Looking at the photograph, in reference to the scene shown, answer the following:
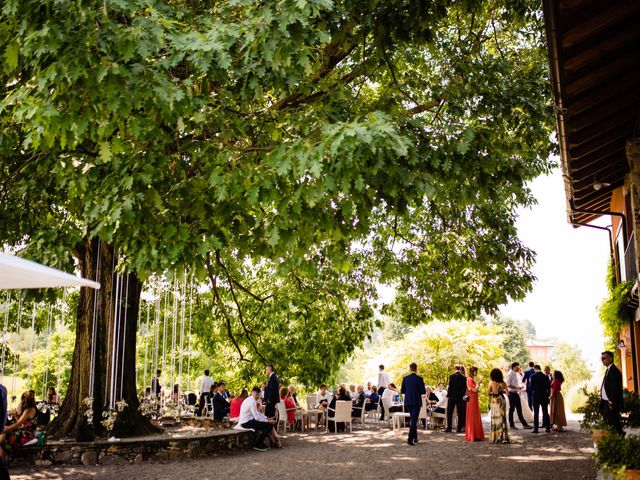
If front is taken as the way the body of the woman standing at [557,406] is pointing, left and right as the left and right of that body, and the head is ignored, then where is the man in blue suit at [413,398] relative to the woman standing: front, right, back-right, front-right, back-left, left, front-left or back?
front-left

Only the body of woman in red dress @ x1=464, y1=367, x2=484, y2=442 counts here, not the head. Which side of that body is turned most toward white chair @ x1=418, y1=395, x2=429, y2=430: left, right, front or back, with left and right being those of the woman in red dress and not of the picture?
left

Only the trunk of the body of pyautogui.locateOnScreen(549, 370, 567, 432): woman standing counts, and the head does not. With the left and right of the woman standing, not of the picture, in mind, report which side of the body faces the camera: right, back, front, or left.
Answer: left

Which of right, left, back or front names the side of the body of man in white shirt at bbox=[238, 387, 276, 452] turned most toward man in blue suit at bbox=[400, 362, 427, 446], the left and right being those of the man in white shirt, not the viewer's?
front

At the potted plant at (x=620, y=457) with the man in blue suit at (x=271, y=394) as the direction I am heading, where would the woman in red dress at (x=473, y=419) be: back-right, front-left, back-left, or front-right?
front-right
